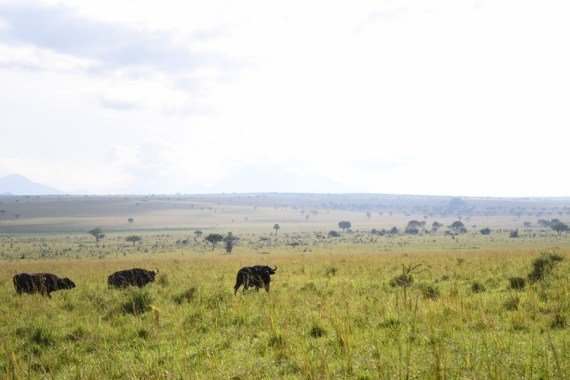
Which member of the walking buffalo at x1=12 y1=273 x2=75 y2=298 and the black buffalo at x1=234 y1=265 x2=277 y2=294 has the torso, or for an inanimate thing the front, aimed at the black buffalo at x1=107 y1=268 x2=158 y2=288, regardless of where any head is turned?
the walking buffalo

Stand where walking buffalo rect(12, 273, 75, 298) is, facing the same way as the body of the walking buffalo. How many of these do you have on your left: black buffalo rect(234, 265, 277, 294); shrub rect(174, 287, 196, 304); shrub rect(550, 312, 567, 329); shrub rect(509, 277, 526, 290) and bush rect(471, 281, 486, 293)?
0

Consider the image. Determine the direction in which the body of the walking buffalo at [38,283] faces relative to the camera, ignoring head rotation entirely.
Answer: to the viewer's right

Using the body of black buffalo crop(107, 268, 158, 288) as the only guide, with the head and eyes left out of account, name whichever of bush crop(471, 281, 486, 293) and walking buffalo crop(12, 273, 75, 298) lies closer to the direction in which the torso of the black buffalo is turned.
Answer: the bush

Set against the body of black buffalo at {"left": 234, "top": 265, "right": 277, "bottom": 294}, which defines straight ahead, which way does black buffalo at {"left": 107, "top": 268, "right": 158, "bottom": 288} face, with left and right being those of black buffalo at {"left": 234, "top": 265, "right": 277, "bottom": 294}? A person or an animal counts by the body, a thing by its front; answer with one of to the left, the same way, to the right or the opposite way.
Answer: the same way

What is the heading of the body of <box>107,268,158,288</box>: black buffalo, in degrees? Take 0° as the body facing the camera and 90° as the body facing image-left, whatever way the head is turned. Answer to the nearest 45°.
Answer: approximately 270°

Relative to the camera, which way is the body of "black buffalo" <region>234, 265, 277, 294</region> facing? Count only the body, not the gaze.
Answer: to the viewer's right

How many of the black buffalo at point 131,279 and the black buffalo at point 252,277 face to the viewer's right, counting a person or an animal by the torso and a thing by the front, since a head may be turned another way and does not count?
2

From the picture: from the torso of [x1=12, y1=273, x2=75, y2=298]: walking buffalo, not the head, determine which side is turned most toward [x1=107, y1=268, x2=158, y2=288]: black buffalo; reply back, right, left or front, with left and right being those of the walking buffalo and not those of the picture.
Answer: front

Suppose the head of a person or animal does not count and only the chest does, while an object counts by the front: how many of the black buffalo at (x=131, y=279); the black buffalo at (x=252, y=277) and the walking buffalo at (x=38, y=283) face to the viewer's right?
3

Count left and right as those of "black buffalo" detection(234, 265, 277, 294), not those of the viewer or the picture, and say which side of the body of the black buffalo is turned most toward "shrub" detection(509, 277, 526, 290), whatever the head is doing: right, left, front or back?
front

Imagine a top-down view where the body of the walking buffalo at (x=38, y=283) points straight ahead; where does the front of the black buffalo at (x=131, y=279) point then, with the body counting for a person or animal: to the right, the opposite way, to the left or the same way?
the same way

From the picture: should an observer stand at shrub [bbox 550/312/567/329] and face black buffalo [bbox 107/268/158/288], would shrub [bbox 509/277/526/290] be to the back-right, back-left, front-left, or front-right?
front-right

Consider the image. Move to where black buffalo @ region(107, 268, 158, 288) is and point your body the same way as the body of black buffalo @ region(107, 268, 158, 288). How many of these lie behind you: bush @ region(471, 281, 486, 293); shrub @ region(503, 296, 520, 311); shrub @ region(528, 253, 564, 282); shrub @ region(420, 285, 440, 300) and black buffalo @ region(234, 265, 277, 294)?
0

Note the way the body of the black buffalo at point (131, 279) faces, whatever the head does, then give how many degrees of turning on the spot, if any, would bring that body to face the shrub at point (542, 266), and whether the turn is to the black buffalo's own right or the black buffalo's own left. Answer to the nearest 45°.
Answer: approximately 45° to the black buffalo's own right

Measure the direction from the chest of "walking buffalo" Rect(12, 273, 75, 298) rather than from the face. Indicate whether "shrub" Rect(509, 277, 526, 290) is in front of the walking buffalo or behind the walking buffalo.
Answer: in front

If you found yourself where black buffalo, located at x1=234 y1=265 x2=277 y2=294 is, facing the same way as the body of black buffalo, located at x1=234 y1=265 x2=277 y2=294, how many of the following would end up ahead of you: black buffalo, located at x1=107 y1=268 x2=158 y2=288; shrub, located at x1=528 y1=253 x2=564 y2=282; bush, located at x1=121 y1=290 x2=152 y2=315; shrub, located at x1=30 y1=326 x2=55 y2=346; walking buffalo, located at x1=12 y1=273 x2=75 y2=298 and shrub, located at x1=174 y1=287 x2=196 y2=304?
1
